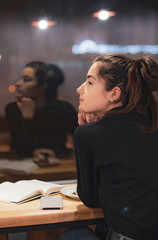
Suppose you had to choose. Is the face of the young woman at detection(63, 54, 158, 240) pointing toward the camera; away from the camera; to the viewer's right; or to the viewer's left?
to the viewer's left

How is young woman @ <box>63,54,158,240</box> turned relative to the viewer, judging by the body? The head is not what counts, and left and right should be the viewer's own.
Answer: facing away from the viewer and to the left of the viewer

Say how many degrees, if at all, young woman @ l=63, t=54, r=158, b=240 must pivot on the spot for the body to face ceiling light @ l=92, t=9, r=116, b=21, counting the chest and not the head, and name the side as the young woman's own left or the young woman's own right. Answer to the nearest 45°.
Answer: approximately 45° to the young woman's own right
